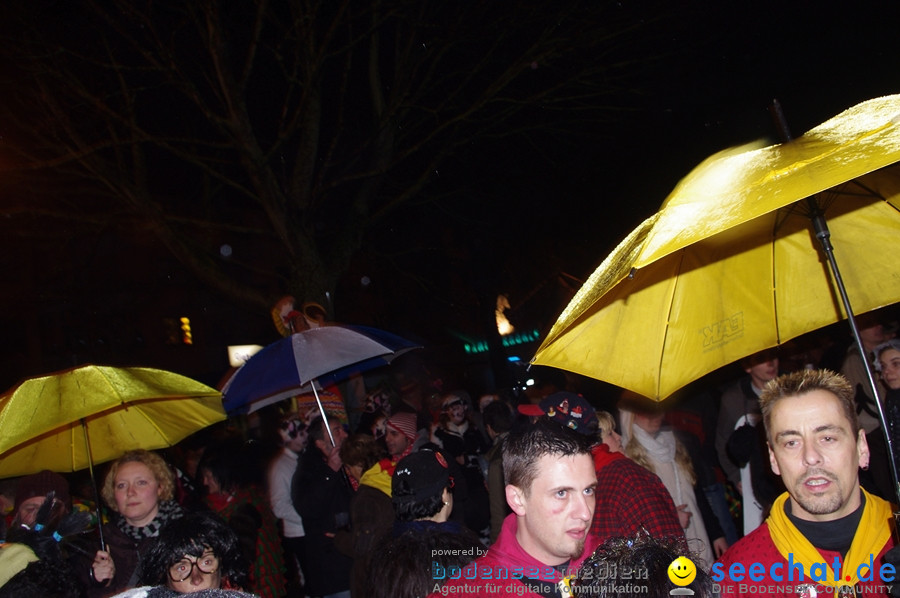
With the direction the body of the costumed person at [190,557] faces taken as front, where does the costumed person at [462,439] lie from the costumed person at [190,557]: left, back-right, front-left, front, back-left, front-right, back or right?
back-left

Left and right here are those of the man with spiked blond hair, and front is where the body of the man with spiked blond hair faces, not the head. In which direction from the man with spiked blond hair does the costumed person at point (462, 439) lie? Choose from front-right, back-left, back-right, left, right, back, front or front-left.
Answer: back-right

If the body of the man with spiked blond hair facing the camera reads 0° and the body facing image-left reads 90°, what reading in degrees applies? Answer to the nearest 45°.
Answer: approximately 0°

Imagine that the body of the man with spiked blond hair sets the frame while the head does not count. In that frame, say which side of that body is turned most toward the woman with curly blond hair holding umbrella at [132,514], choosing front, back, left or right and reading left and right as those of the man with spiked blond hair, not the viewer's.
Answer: right

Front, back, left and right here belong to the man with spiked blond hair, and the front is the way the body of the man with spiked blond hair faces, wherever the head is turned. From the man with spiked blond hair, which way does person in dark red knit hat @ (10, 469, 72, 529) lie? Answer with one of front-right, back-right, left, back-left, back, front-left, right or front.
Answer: right

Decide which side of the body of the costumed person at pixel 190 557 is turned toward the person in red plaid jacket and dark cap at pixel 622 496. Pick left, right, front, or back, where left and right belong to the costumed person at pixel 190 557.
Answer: left
